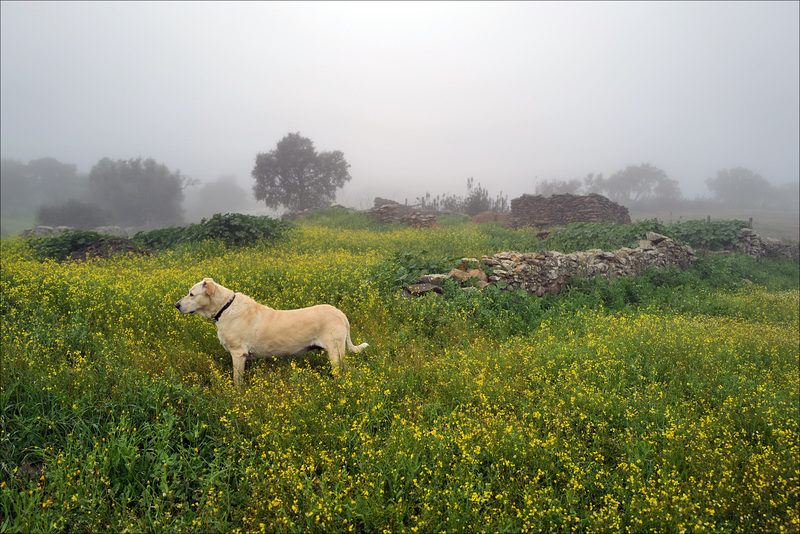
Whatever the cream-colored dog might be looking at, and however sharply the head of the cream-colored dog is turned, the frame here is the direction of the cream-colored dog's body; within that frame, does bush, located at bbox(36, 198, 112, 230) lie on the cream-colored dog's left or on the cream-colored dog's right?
on the cream-colored dog's right

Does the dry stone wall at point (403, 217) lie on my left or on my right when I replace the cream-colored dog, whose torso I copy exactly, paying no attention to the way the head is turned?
on my right

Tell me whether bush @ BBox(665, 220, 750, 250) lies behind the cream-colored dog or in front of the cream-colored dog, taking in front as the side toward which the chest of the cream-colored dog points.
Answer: behind

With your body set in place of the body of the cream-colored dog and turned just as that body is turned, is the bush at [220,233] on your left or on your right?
on your right

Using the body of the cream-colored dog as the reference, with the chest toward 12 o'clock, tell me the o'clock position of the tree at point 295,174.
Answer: The tree is roughly at 3 o'clock from the cream-colored dog.

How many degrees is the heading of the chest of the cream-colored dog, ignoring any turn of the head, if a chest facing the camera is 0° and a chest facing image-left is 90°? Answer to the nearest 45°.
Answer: approximately 90°

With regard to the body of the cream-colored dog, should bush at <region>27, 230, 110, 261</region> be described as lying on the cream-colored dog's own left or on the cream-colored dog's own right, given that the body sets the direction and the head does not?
on the cream-colored dog's own right

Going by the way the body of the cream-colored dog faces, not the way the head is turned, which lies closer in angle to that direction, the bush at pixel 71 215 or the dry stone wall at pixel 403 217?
the bush

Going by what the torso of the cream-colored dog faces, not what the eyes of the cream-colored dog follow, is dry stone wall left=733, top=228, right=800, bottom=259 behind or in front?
behind
